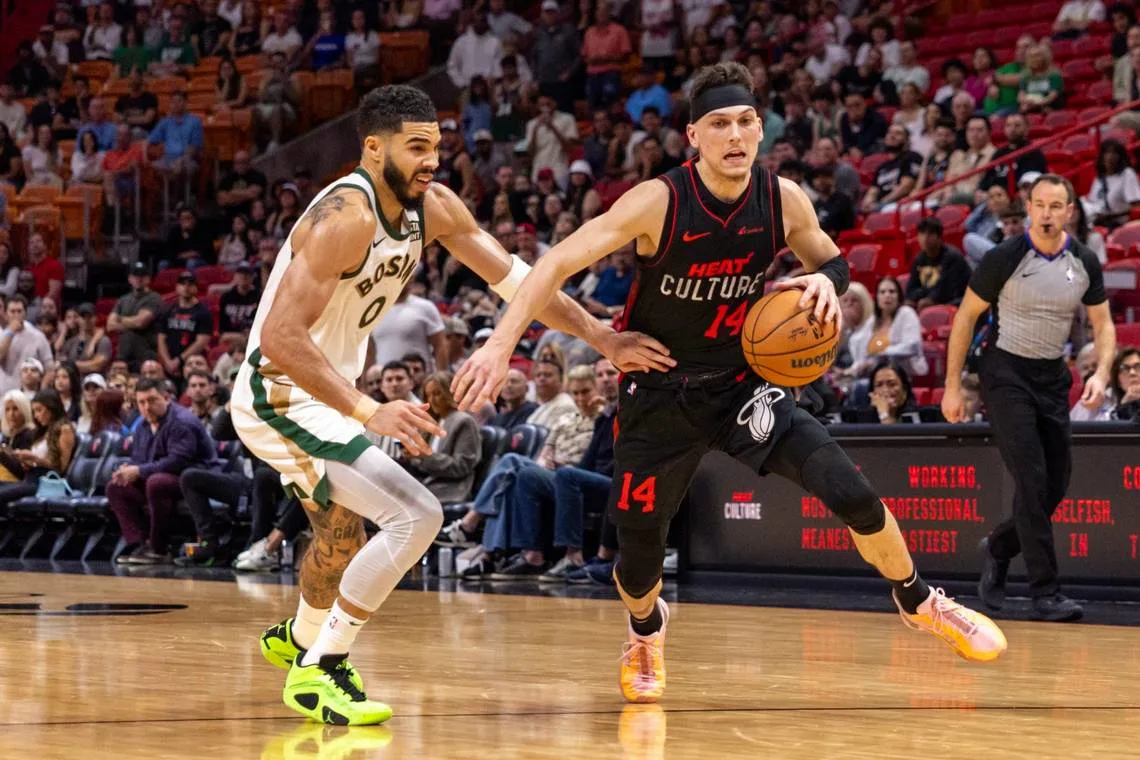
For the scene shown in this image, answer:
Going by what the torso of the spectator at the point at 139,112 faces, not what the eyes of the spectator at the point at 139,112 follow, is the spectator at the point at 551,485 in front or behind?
in front

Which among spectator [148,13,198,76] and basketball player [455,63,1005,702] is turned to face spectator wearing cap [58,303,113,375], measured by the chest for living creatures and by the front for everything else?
the spectator

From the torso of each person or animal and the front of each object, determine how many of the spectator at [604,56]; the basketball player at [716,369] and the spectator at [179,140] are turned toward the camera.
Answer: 3

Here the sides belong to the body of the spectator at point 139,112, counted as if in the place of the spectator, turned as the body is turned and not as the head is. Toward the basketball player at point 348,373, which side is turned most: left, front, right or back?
front

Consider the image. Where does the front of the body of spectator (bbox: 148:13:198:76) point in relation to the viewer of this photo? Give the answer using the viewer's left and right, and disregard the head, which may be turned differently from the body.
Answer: facing the viewer

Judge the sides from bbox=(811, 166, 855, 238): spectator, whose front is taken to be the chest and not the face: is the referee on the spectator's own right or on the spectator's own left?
on the spectator's own left

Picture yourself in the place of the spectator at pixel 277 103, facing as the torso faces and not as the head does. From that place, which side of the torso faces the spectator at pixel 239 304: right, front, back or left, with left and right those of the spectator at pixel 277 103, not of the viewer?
front

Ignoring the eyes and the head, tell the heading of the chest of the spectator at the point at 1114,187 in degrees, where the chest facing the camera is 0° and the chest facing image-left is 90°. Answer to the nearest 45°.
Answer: approximately 45°

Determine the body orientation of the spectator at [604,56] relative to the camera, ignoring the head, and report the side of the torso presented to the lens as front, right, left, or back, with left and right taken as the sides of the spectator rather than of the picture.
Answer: front

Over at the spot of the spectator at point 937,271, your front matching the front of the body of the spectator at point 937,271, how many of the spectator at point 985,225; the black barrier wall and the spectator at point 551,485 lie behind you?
1

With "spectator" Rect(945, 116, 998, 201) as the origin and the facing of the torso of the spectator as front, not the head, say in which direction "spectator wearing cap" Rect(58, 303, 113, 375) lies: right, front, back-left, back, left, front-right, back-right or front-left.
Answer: front-right

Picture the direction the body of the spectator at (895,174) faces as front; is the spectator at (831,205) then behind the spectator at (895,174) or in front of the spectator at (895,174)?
in front

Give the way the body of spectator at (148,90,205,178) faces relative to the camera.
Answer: toward the camera

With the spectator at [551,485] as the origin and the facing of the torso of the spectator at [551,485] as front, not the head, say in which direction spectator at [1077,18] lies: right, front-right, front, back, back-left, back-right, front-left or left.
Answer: back

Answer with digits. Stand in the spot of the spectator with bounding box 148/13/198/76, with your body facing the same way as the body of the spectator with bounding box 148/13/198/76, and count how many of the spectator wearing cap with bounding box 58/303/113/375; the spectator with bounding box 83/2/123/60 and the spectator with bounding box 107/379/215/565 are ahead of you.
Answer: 2
